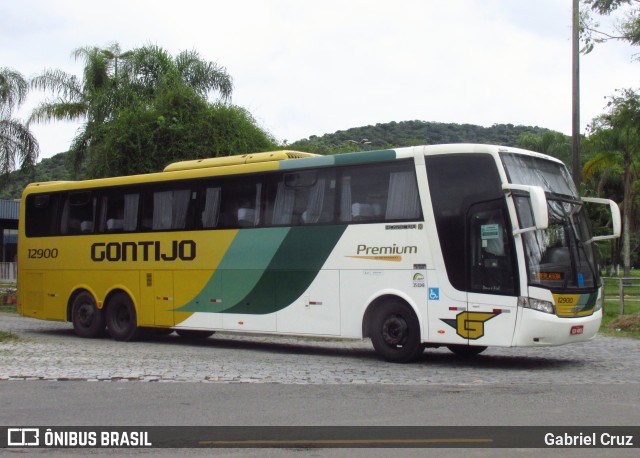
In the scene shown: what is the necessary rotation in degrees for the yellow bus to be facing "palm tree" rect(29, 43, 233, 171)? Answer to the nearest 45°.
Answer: approximately 180°

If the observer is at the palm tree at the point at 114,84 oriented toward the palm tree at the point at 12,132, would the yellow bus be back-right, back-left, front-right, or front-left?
back-left

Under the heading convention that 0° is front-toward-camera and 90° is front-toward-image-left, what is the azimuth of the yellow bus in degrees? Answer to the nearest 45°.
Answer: approximately 315°

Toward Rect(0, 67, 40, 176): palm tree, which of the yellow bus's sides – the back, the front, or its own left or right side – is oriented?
back
